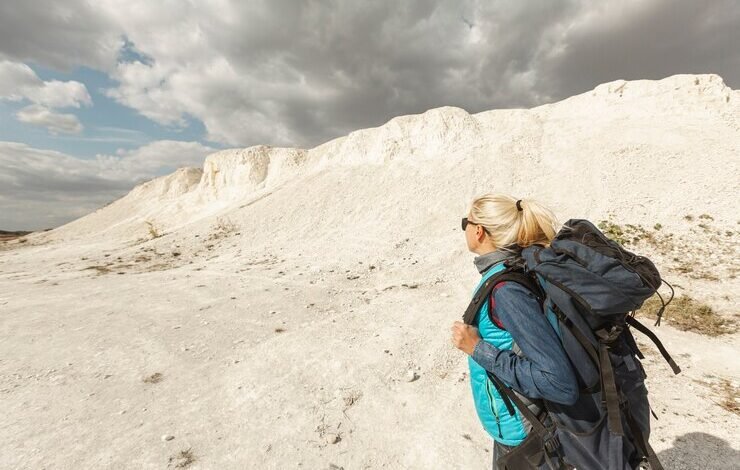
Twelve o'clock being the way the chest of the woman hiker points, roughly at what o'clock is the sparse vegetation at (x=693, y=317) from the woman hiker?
The sparse vegetation is roughly at 4 o'clock from the woman hiker.

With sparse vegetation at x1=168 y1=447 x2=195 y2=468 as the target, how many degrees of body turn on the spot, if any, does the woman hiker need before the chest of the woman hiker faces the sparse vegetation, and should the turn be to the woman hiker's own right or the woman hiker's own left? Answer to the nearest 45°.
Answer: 0° — they already face it

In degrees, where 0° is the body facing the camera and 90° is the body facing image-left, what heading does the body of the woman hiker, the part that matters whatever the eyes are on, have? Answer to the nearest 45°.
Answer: approximately 90°
